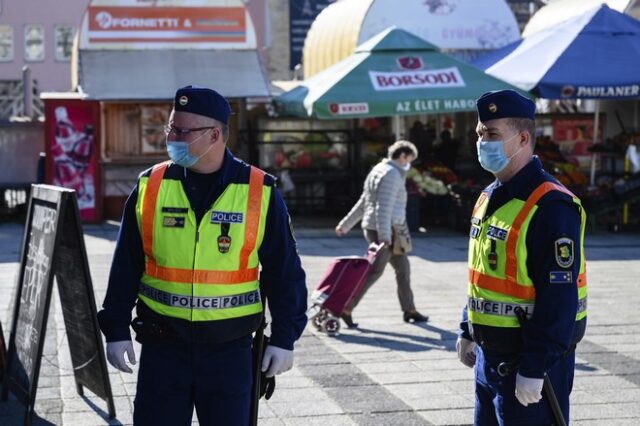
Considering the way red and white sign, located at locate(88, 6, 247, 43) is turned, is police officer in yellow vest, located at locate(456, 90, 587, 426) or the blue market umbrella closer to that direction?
the police officer in yellow vest

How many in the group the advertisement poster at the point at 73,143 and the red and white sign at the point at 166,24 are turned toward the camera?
2

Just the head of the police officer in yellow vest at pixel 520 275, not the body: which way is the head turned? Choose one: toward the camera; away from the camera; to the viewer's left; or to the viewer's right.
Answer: to the viewer's left

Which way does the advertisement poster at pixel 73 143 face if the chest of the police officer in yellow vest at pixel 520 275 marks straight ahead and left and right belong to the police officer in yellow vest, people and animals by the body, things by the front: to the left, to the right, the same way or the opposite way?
to the left

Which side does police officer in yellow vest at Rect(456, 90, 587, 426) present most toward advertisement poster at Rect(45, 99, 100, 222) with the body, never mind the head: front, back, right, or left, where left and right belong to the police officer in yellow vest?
right

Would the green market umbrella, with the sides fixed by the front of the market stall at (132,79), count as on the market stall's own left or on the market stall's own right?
on the market stall's own left

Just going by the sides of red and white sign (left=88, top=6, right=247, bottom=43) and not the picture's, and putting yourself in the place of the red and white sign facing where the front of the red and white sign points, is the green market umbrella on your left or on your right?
on your left

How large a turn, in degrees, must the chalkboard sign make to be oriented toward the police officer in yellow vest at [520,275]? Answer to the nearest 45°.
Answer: approximately 90° to its left

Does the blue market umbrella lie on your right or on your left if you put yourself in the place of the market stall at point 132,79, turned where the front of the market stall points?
on your left

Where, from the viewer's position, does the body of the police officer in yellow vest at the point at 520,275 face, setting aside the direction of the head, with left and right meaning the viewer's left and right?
facing the viewer and to the left of the viewer

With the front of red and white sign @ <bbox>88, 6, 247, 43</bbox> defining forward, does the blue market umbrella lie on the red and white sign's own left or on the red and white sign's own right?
on the red and white sign's own left

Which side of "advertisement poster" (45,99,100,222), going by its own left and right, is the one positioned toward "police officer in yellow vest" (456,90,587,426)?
front
